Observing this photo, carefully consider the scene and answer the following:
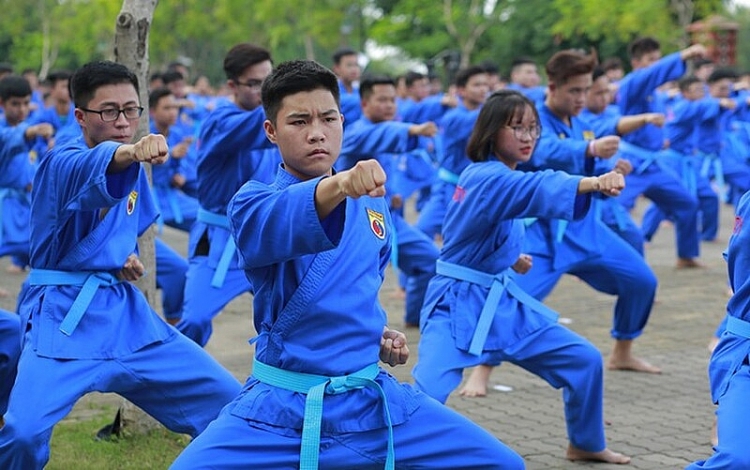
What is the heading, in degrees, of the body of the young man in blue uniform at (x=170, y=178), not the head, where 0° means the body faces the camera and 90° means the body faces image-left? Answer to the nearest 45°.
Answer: approximately 315°

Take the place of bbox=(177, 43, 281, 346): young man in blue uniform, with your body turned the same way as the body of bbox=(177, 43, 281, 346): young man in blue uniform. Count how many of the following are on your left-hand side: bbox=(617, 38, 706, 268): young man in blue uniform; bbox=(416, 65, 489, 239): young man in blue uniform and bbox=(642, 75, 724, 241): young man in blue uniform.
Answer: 3

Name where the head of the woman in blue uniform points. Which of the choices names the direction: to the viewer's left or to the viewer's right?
to the viewer's right

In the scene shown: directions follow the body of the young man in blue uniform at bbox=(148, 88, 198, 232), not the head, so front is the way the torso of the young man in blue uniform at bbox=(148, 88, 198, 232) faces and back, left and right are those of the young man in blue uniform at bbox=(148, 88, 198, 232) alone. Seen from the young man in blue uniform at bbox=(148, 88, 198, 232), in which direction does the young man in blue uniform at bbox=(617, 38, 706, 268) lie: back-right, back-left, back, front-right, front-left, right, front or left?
front-left

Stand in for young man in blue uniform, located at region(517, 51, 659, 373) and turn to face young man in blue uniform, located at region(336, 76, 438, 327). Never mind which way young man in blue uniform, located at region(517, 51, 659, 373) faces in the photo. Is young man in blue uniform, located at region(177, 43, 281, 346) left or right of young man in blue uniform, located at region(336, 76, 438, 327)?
left

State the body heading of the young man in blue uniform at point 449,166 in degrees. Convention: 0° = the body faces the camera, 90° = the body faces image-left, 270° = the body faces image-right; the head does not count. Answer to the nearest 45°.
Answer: approximately 315°

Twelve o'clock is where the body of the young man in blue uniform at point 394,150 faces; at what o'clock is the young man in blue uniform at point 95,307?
the young man in blue uniform at point 95,307 is roughly at 2 o'clock from the young man in blue uniform at point 394,150.

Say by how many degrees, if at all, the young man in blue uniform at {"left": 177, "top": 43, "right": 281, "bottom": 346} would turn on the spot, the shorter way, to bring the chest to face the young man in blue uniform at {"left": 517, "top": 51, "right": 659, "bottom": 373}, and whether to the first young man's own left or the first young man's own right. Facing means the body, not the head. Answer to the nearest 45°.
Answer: approximately 45° to the first young man's own left
